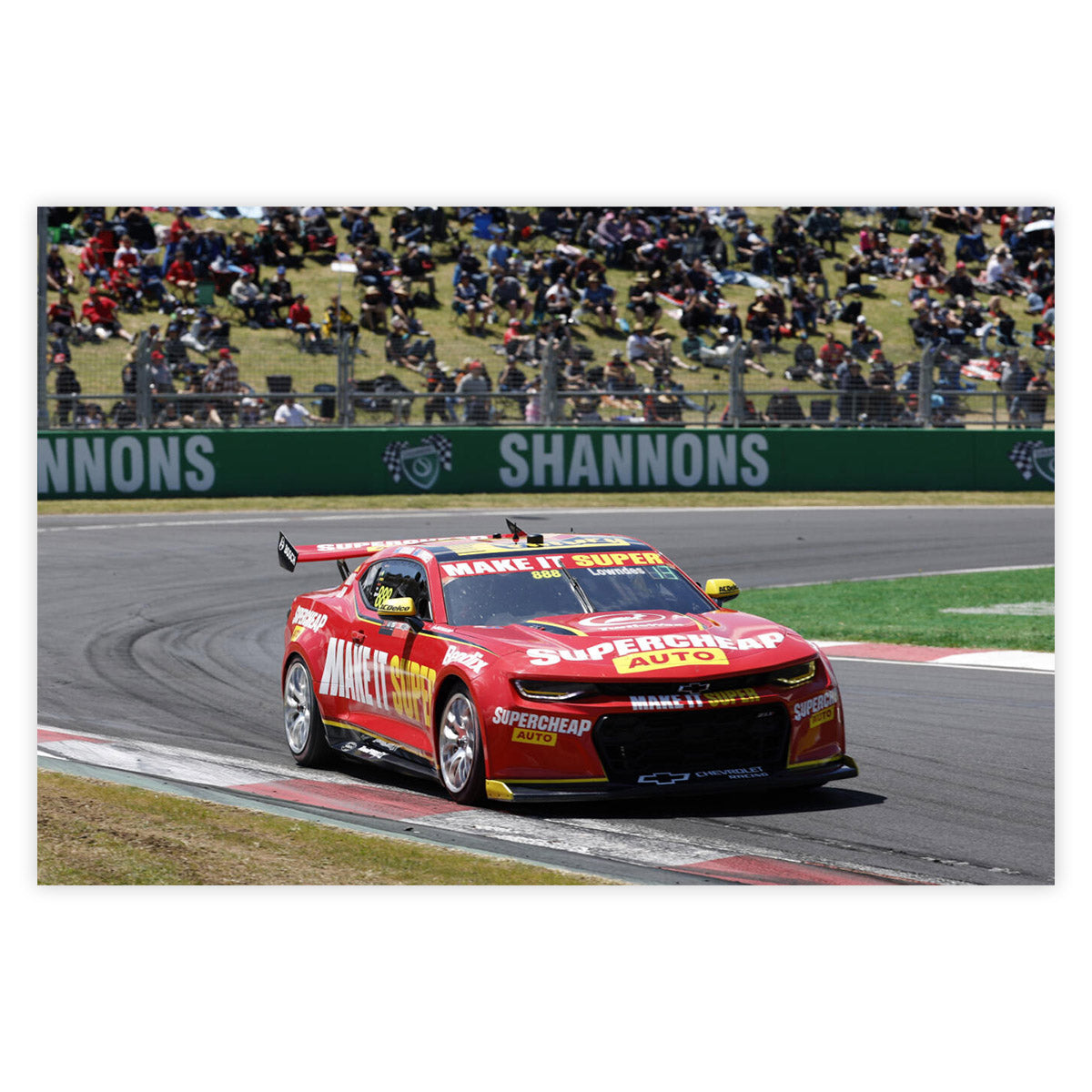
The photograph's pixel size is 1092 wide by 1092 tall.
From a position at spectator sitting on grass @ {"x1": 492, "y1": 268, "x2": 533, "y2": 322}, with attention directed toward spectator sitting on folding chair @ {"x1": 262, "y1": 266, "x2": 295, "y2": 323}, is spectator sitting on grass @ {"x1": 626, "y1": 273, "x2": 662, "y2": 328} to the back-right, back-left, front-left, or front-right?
back-left

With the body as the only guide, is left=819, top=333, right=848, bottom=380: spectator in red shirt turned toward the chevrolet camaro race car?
yes

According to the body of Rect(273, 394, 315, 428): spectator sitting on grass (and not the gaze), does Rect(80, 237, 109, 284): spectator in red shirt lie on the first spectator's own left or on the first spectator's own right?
on the first spectator's own right

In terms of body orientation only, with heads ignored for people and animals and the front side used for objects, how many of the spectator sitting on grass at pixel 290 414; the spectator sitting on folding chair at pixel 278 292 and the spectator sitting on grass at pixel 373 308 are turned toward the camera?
3

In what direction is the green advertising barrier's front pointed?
toward the camera

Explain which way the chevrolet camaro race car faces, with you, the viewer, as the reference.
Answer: facing the viewer and to the right of the viewer

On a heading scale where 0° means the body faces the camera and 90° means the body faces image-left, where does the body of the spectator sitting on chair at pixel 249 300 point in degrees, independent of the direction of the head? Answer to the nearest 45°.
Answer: approximately 315°

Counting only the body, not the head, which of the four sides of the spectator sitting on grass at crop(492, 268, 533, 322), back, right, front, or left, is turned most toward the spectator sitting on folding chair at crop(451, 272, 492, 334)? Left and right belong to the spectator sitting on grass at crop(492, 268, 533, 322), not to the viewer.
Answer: right
